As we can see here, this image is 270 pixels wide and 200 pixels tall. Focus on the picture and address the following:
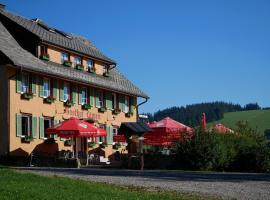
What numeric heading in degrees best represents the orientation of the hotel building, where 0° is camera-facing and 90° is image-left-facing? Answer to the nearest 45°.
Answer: approximately 315°
